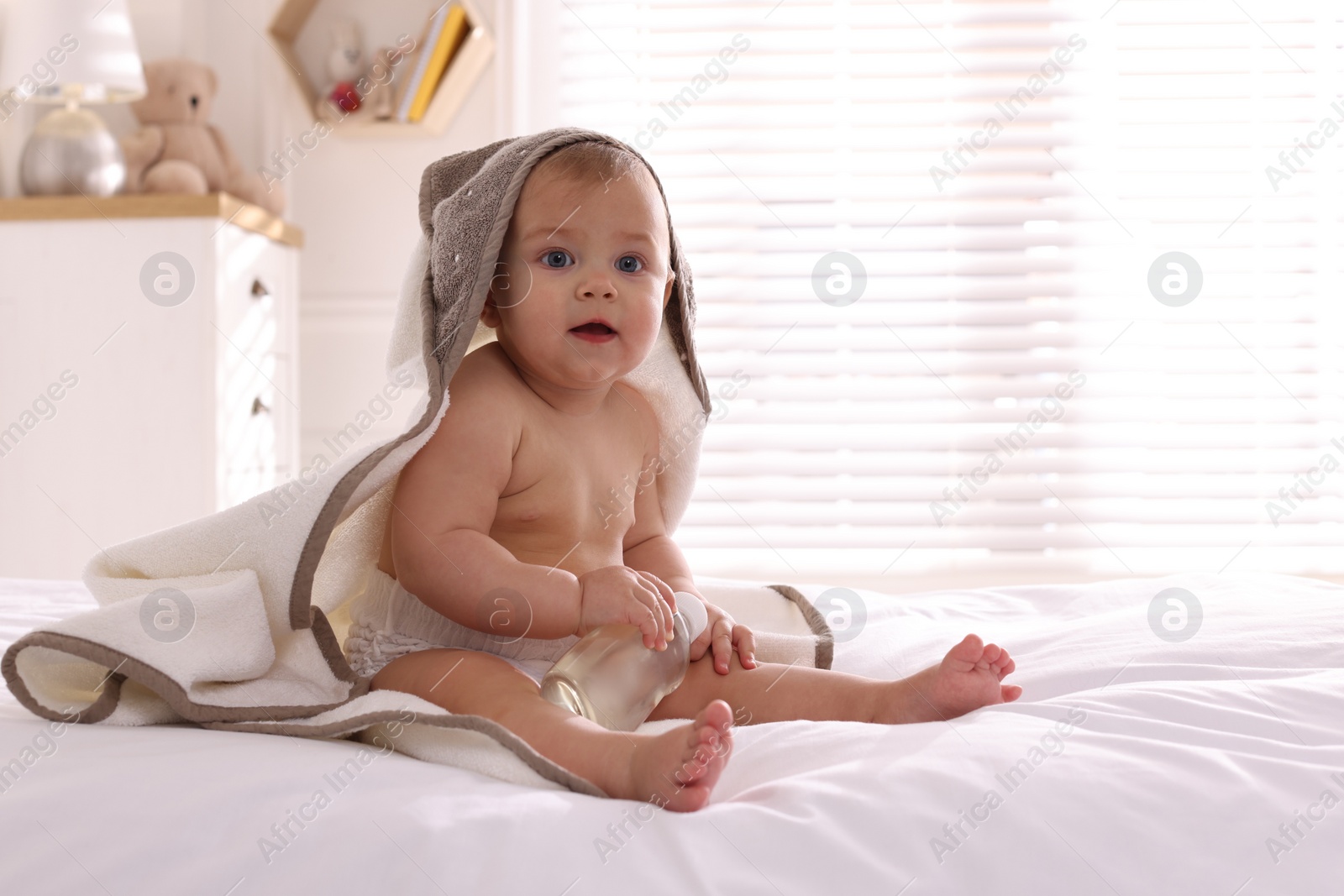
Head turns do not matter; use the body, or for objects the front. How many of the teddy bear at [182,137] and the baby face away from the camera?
0

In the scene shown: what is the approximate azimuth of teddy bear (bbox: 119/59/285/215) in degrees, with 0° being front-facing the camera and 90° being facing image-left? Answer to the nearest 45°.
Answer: approximately 315°

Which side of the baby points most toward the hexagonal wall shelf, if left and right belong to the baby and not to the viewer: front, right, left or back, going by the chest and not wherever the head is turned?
back

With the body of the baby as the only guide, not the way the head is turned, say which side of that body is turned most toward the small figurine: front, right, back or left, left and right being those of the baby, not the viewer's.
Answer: back

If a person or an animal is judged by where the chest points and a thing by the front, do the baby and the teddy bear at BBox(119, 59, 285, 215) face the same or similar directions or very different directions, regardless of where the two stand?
same or similar directions

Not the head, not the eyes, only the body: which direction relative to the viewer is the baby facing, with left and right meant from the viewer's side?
facing the viewer and to the right of the viewer

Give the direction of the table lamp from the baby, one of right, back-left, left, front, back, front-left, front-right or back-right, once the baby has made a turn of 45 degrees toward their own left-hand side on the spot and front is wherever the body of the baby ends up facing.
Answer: back-left

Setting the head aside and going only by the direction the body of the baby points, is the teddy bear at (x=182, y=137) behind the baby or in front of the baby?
behind

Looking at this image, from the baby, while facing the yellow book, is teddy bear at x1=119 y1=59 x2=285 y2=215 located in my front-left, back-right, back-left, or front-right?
front-left
